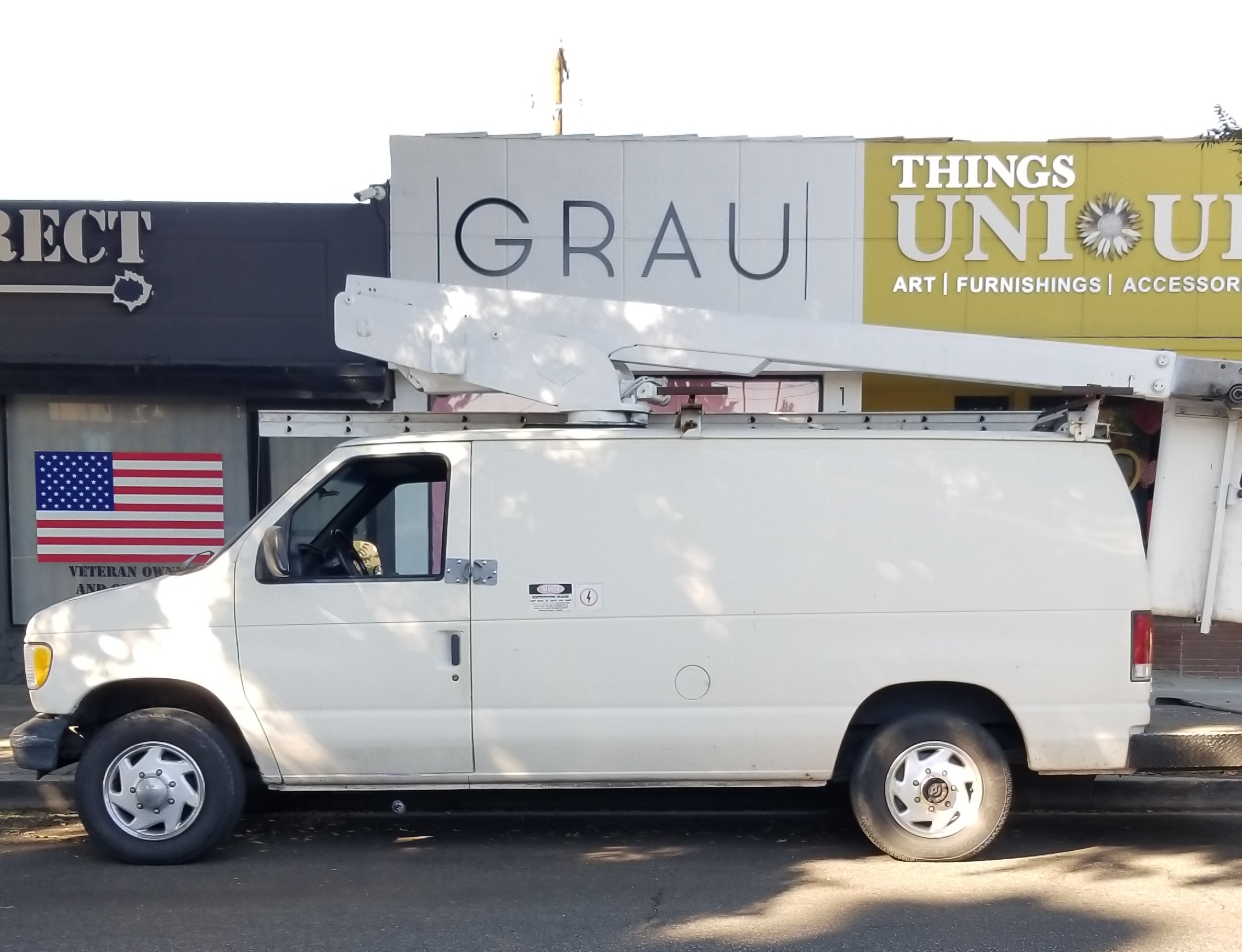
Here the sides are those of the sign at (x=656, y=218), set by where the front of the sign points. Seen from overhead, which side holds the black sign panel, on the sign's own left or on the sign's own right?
on the sign's own right

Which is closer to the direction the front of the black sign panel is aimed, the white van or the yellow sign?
the white van

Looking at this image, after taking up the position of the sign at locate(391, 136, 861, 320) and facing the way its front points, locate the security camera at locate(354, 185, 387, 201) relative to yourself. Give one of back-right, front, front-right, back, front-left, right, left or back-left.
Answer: right

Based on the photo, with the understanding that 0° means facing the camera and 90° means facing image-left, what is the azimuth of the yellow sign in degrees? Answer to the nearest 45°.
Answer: approximately 0°

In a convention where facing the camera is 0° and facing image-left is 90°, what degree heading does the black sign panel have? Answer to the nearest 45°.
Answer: approximately 0°

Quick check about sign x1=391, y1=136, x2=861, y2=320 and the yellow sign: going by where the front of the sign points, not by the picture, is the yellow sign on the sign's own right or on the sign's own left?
on the sign's own left

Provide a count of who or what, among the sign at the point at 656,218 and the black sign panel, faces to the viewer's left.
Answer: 0

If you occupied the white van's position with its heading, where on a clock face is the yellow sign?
The yellow sign is roughly at 4 o'clock from the white van.

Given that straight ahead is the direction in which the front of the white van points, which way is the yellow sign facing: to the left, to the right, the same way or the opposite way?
to the left

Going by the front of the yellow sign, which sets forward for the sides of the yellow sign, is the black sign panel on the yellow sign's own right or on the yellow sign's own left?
on the yellow sign's own right

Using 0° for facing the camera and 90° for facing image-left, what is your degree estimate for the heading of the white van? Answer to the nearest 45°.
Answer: approximately 90°

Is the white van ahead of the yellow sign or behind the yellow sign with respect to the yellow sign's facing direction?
ahead
